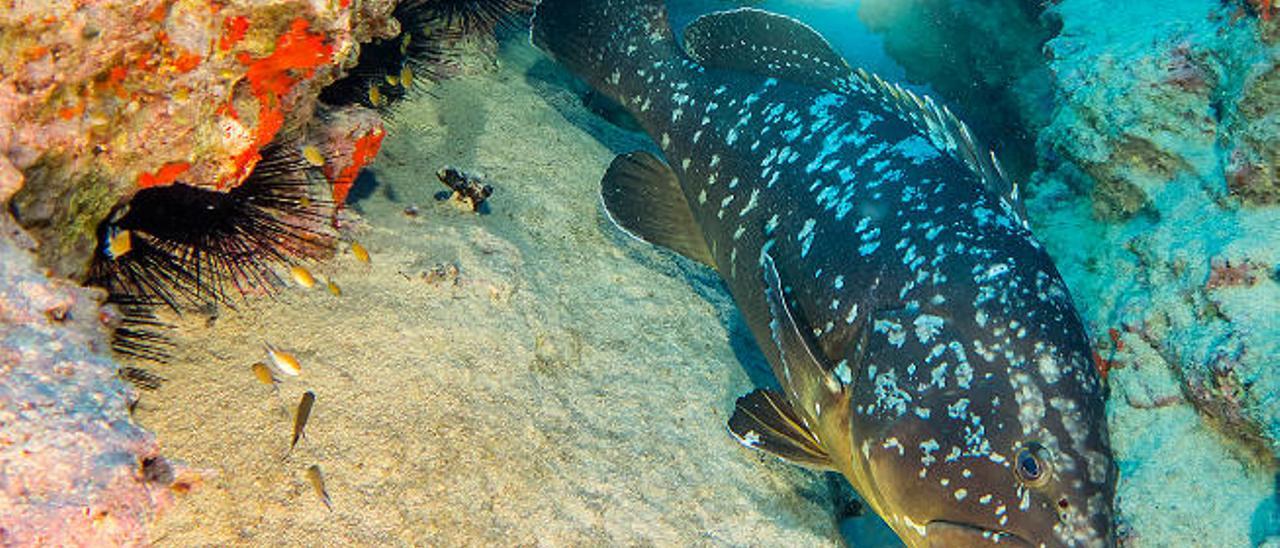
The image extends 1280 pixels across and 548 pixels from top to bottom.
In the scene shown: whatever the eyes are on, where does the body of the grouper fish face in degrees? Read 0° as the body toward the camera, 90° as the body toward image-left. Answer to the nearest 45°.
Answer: approximately 315°

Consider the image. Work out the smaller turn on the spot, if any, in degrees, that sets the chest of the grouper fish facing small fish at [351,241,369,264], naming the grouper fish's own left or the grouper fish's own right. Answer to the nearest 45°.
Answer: approximately 135° to the grouper fish's own right

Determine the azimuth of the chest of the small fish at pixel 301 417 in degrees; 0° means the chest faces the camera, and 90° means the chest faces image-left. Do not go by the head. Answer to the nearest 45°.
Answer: approximately 225°

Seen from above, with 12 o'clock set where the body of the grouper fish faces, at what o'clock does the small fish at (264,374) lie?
The small fish is roughly at 3 o'clock from the grouper fish.

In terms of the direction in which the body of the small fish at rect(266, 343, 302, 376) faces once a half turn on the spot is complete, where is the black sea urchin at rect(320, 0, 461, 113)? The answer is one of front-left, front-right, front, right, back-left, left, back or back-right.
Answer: right
